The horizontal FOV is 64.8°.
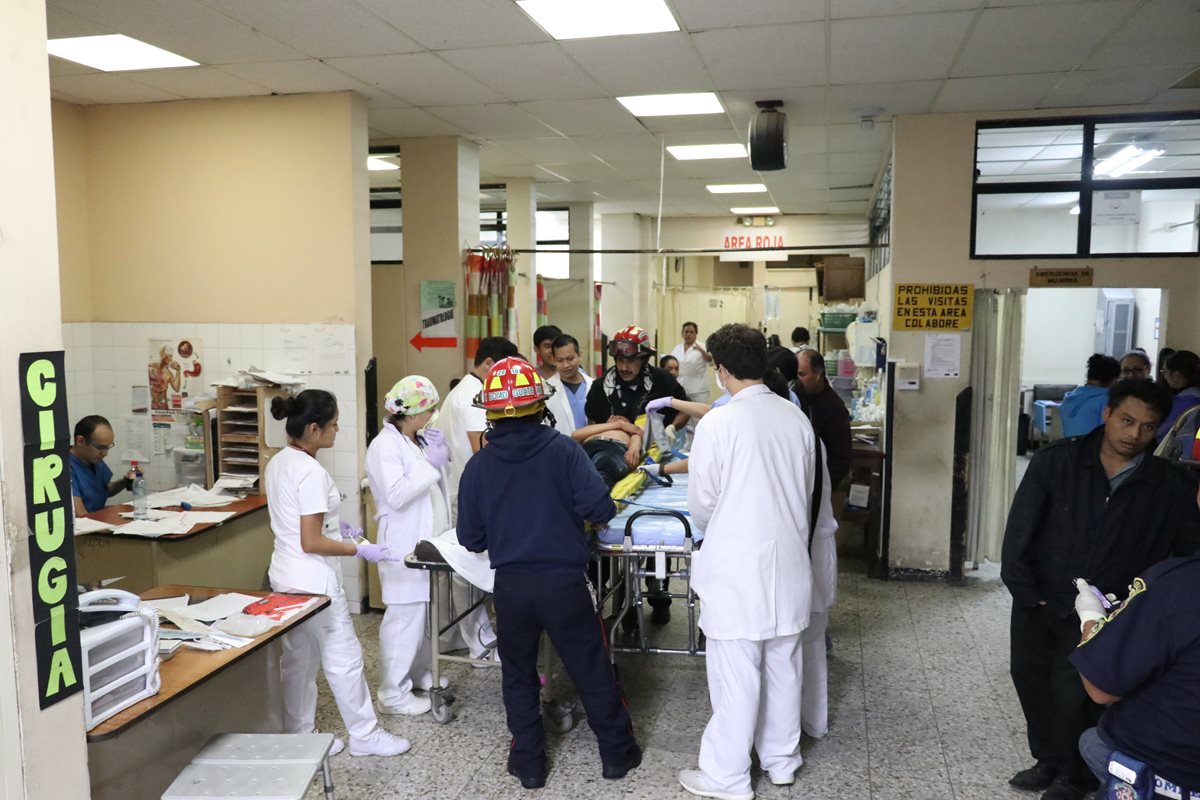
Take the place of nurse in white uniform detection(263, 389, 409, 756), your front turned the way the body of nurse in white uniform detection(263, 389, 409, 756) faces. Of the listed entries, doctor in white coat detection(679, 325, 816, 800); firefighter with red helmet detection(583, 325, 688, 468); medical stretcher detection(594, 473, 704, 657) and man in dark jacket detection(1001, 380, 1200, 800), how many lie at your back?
0

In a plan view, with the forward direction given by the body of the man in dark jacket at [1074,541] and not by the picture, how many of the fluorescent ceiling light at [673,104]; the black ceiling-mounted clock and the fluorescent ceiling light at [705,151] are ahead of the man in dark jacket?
0

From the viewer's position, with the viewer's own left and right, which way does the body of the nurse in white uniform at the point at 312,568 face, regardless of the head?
facing to the right of the viewer

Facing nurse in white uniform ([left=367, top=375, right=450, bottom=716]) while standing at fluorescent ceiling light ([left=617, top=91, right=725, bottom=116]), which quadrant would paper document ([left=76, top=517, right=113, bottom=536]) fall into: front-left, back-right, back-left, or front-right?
front-right

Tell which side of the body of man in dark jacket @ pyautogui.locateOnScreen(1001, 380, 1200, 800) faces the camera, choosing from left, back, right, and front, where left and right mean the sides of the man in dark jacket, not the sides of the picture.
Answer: front

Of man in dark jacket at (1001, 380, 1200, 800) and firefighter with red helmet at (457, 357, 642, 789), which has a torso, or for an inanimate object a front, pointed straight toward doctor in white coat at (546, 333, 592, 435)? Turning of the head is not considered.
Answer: the firefighter with red helmet

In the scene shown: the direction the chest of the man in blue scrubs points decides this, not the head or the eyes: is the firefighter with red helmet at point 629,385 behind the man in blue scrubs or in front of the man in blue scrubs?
in front

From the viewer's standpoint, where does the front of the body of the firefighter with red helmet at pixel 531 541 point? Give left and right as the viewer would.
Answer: facing away from the viewer

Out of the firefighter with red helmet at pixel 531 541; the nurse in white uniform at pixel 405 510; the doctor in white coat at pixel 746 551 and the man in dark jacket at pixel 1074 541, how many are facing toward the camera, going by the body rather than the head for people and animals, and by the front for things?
1

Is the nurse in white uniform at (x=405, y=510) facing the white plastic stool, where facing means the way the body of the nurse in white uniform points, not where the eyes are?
no

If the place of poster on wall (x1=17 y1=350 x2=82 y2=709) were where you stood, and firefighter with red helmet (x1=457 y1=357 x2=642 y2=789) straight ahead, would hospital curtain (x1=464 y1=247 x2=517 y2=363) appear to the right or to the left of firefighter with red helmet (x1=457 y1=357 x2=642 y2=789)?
left

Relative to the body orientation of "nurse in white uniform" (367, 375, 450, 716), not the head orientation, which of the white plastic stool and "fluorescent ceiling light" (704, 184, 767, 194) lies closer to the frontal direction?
the fluorescent ceiling light

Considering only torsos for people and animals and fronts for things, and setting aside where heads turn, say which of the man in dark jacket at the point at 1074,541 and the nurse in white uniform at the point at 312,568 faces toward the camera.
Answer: the man in dark jacket

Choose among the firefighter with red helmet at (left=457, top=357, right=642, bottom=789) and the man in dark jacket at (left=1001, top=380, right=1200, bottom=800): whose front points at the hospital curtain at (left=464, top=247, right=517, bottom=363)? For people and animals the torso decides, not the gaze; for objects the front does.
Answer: the firefighter with red helmet

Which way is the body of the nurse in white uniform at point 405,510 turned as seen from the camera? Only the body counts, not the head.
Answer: to the viewer's right

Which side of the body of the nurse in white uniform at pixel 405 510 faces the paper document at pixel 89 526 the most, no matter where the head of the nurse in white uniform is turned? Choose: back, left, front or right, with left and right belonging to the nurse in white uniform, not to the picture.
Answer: back

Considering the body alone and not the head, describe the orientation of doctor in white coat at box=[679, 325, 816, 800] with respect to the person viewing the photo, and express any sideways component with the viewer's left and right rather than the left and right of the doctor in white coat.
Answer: facing away from the viewer and to the left of the viewer

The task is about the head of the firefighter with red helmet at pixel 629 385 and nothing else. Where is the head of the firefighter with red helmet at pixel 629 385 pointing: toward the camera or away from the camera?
toward the camera

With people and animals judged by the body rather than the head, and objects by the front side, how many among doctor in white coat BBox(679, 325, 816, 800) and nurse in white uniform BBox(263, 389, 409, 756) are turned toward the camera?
0

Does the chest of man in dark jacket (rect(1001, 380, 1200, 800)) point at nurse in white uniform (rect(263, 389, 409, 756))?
no

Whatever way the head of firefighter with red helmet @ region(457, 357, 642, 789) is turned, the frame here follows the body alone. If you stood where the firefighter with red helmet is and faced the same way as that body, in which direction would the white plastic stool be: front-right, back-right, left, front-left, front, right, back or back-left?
back-left
